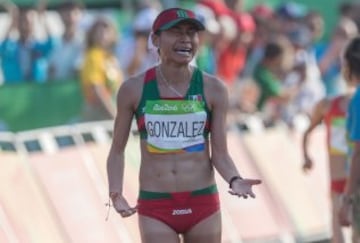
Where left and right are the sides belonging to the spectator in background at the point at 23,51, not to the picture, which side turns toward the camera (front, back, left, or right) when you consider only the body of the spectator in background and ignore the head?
front

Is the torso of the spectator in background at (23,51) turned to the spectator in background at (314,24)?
no

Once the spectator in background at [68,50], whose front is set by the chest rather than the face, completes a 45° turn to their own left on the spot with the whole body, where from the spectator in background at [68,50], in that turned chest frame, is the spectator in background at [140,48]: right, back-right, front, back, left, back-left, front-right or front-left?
front-left

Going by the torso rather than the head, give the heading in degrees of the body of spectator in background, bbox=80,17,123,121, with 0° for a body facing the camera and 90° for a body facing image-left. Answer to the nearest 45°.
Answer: approximately 315°

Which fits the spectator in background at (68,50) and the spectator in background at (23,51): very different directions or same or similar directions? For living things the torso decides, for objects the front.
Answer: same or similar directions
